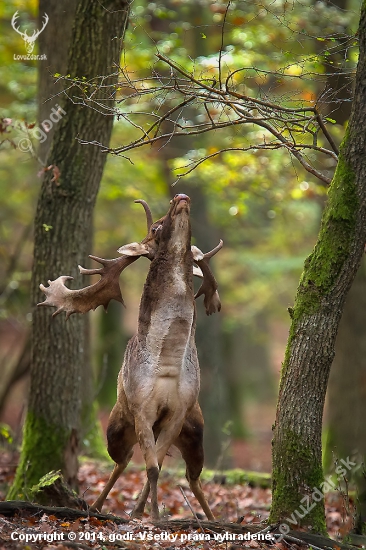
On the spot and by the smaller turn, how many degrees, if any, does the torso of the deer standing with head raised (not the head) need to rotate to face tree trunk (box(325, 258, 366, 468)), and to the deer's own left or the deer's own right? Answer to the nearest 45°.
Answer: approximately 135° to the deer's own left

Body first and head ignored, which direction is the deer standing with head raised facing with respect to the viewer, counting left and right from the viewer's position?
facing the viewer

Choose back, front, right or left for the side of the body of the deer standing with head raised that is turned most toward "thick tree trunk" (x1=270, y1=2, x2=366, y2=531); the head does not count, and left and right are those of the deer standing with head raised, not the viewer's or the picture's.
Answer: left

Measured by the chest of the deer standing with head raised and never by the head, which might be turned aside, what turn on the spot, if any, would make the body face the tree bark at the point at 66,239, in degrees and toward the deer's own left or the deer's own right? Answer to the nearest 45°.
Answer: approximately 135° to the deer's own right

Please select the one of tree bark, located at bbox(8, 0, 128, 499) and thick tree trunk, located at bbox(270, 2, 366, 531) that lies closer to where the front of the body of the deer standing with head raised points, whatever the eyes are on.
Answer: the thick tree trunk

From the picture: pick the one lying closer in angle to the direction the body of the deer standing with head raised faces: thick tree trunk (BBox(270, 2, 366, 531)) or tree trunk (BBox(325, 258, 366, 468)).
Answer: the thick tree trunk
